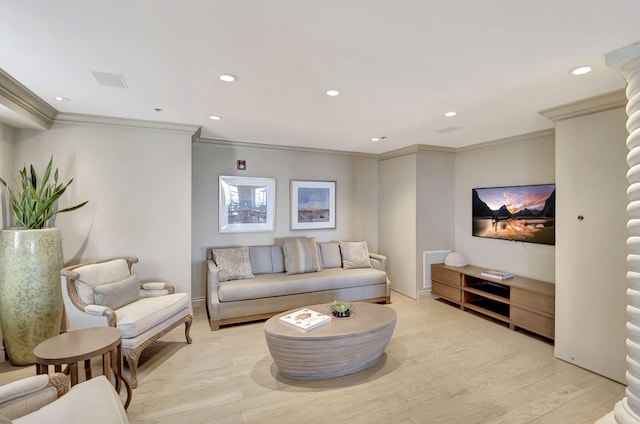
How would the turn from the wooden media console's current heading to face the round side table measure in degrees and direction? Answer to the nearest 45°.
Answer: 0° — it already faces it

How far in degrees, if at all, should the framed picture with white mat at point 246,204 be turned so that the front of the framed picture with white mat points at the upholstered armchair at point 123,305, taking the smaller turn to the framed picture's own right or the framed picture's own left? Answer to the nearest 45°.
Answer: approximately 45° to the framed picture's own right

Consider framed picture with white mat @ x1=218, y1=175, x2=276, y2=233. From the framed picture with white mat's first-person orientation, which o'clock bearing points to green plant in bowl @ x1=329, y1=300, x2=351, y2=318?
The green plant in bowl is roughly at 11 o'clock from the framed picture with white mat.

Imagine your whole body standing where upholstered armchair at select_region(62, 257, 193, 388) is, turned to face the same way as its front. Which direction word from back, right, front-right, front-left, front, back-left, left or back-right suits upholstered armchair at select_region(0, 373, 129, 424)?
front-right

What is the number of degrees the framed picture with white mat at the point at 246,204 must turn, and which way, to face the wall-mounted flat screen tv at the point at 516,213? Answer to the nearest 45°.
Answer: approximately 90° to its left

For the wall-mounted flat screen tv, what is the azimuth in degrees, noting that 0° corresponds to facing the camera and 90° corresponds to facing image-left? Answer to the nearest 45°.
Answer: approximately 45°

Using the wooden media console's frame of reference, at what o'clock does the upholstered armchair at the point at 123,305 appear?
The upholstered armchair is roughly at 12 o'clock from the wooden media console.

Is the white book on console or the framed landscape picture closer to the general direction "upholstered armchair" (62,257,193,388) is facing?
the white book on console

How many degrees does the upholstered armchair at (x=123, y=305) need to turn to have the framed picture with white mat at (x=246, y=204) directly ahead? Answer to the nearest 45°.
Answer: approximately 90° to its left
